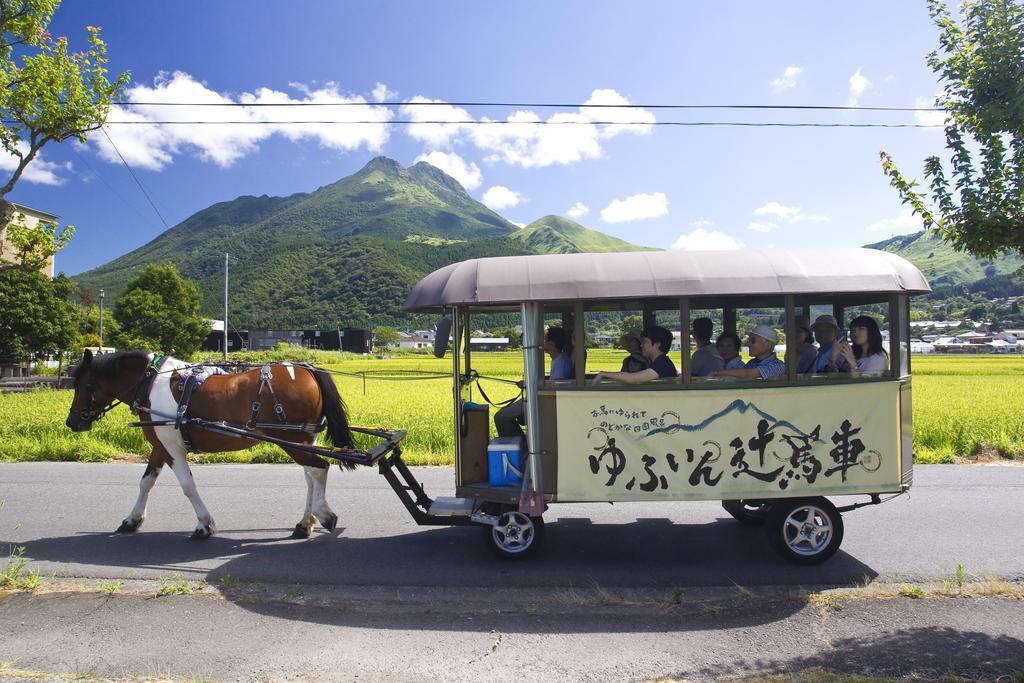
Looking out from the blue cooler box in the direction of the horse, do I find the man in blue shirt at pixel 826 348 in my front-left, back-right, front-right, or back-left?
back-right

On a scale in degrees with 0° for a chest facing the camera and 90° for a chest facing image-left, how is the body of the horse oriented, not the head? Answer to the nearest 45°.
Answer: approximately 90°

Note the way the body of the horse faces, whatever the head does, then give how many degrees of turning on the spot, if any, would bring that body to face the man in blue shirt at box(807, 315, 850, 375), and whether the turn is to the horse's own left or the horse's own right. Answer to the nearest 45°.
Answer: approximately 135° to the horse's own left

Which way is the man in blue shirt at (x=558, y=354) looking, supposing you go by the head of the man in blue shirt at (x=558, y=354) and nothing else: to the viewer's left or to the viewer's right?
to the viewer's left

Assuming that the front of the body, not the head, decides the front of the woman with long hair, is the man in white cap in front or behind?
in front

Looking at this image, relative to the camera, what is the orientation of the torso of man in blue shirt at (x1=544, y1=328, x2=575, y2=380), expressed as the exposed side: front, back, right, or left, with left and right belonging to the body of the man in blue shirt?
left

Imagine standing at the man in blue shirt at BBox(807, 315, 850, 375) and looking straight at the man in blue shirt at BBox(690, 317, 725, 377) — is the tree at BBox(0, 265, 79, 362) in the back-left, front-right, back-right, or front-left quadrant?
front-right

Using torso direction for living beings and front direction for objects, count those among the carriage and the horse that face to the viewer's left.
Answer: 2

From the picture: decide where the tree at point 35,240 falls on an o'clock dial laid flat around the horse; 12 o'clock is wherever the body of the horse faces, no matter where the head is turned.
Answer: The tree is roughly at 2 o'clock from the horse.

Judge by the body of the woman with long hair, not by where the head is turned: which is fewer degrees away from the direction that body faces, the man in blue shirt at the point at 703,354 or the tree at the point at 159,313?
the man in blue shirt

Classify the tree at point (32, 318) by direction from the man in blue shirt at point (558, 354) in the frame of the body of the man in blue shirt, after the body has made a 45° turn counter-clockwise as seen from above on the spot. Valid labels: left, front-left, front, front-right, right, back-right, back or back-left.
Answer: right

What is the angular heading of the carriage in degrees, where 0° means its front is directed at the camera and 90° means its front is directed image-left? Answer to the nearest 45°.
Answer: approximately 90°

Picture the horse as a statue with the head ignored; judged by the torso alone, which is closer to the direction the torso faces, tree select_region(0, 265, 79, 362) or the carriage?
the tree

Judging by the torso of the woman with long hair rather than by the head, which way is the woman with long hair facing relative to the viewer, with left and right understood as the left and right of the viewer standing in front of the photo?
facing the viewer and to the left of the viewer
